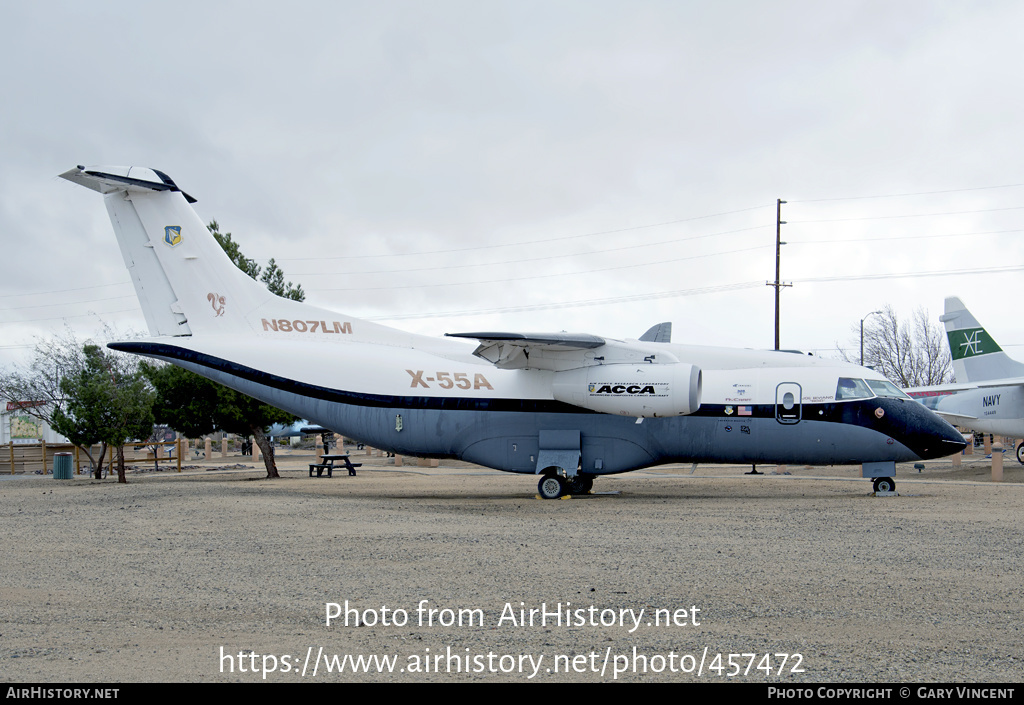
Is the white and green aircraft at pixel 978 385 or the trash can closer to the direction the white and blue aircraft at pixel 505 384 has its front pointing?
the white and green aircraft

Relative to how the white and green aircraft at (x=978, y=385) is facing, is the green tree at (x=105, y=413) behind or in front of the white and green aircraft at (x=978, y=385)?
behind

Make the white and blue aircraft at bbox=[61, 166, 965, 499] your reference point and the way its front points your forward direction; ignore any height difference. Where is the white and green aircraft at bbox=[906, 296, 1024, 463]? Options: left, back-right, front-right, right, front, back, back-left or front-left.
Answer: front-left

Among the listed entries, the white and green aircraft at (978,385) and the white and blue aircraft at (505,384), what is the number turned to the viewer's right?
2

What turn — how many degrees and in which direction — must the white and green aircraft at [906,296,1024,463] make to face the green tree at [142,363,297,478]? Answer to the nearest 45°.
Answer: approximately 135° to its right

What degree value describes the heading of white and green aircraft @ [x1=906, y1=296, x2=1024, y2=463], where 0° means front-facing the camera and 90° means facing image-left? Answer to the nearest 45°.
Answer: approximately 270°

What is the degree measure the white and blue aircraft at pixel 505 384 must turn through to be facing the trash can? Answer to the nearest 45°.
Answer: approximately 135° to its left

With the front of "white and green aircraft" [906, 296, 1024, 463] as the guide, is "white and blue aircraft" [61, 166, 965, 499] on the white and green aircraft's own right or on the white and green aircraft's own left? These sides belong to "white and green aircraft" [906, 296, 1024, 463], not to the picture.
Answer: on the white and green aircraft's own right

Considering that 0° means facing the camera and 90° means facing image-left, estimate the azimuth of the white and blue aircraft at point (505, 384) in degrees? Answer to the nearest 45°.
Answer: approximately 270°

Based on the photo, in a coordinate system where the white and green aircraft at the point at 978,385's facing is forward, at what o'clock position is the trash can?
The trash can is roughly at 5 o'clock from the white and green aircraft.

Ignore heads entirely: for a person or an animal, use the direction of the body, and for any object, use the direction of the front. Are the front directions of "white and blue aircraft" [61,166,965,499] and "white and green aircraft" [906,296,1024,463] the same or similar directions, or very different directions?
same or similar directions
